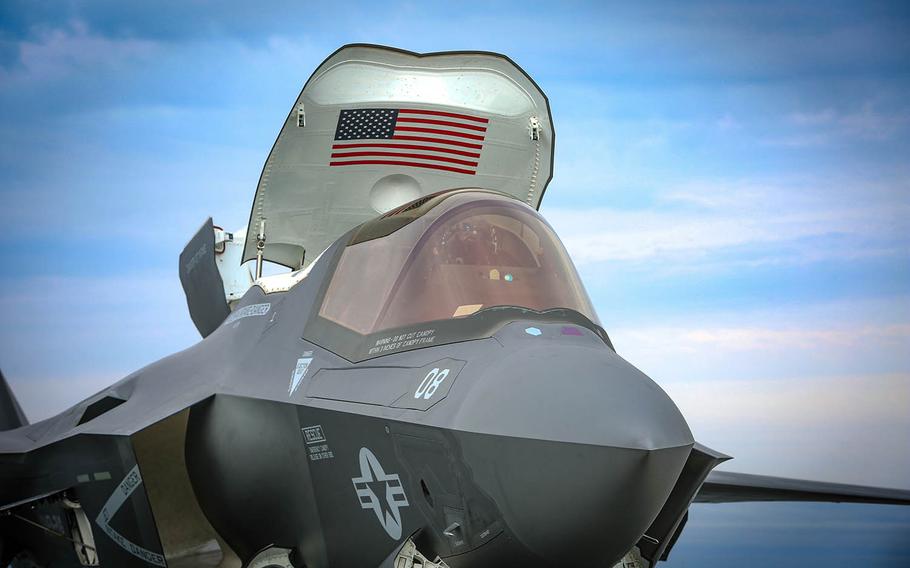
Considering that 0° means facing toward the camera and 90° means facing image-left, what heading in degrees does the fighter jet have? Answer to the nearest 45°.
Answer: approximately 315°
